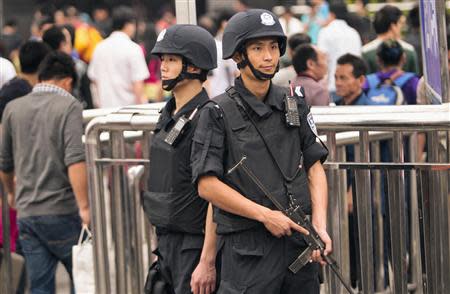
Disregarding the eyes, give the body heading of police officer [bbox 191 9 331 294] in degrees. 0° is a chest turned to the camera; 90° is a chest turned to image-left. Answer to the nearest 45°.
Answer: approximately 315°

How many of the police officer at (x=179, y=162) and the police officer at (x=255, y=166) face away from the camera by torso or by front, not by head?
0

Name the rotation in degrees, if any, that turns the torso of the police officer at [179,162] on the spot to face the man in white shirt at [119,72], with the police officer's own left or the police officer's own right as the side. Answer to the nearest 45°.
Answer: approximately 135° to the police officer's own right

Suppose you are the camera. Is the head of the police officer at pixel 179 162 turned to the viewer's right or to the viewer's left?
to the viewer's left

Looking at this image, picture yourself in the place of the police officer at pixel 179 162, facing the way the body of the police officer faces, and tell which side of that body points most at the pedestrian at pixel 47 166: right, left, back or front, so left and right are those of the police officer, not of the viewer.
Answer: right

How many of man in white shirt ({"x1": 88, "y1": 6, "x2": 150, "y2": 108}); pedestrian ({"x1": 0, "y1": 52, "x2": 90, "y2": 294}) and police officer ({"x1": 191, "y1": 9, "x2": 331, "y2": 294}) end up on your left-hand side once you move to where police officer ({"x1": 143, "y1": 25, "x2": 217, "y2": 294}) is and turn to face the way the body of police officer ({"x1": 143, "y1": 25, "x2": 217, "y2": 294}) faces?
1
